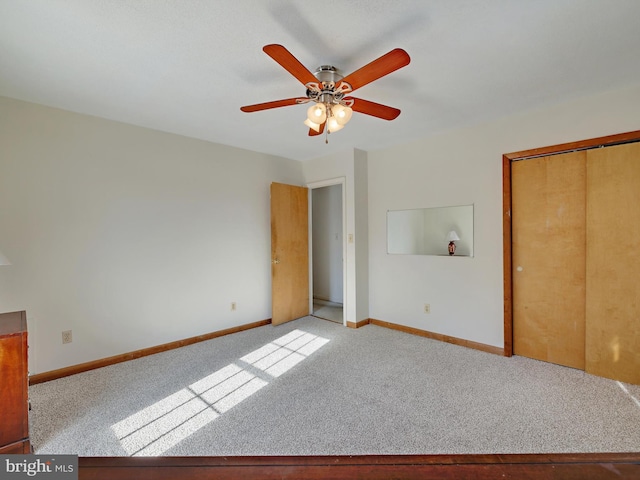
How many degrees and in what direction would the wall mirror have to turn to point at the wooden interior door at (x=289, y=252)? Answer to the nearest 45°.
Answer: approximately 45° to its right

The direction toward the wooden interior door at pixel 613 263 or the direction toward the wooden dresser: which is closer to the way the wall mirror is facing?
the wooden dresser

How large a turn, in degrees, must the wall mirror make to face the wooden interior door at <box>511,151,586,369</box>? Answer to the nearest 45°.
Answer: approximately 90° to its left

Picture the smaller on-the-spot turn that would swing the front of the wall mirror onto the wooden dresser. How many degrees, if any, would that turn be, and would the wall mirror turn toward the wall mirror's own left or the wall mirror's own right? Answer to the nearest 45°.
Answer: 0° — it already faces it

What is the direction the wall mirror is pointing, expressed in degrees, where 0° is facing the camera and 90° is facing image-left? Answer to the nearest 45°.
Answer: approximately 45°

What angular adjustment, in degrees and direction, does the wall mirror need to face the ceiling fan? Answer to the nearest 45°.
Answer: approximately 45° to its left

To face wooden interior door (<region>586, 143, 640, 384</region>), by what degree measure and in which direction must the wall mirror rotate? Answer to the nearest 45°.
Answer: approximately 90° to its left

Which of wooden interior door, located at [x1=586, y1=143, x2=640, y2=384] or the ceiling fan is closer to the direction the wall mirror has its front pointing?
the ceiling fan
